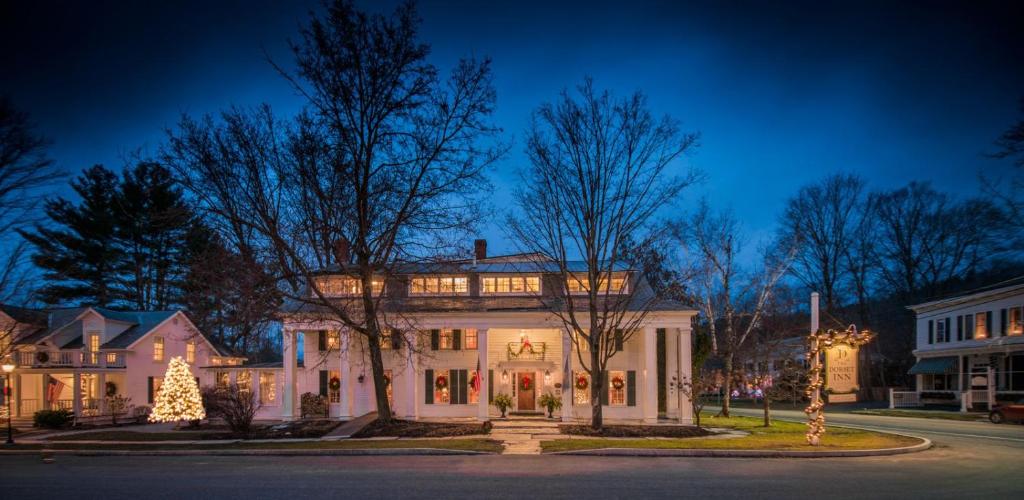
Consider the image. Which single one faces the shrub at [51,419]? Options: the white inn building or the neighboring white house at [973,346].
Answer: the neighboring white house

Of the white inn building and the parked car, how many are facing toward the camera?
1

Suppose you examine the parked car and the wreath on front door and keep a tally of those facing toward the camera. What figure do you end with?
1

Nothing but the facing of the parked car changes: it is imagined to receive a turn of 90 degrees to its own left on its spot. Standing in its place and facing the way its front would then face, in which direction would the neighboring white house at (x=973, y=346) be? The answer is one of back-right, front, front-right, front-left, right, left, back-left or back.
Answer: back

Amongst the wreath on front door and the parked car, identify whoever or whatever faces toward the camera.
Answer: the wreath on front door

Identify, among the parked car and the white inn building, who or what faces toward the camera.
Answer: the white inn building

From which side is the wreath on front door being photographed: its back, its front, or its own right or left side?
front

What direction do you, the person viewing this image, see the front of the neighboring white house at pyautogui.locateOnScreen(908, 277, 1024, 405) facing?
facing the viewer and to the left of the viewer

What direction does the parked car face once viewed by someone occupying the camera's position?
facing to the left of the viewer

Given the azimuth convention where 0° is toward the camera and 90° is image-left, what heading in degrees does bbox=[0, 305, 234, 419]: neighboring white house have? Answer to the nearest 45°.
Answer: approximately 45°
